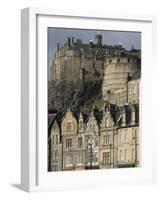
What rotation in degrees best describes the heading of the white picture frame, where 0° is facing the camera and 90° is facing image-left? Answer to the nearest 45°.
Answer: approximately 315°
